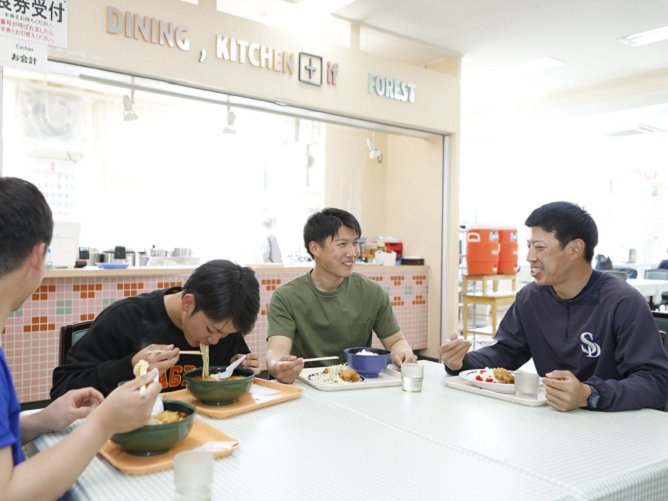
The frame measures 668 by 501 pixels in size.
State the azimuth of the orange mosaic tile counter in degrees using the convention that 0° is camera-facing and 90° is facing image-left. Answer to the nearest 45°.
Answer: approximately 0°

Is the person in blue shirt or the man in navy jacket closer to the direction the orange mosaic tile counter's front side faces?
the person in blue shirt

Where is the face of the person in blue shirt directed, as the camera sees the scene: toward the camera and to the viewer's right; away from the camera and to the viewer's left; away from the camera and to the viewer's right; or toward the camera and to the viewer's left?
away from the camera and to the viewer's right

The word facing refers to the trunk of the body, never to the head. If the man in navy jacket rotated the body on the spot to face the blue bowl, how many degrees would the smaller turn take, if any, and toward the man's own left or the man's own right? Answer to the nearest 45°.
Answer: approximately 45° to the man's own right

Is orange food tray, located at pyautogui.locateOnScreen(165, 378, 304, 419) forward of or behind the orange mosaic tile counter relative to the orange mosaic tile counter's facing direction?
forward

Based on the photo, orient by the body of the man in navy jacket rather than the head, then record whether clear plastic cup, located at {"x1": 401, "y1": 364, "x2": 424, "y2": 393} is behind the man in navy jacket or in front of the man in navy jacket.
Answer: in front

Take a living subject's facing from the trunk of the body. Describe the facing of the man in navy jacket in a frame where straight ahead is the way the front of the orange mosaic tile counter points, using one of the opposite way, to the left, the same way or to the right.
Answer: to the right

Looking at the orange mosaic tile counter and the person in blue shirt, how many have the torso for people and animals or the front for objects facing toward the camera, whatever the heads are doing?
1

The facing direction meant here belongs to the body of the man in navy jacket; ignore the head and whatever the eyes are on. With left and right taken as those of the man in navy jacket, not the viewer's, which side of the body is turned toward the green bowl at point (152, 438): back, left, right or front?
front

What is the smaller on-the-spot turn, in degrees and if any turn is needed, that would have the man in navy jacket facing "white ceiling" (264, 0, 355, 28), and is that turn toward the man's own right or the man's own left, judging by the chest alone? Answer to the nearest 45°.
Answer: approximately 90° to the man's own right

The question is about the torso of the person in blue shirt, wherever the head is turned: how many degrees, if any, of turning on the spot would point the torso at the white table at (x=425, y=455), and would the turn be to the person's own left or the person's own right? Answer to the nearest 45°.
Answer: approximately 45° to the person's own right

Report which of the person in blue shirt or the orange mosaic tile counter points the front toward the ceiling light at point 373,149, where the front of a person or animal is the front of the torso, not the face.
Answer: the person in blue shirt

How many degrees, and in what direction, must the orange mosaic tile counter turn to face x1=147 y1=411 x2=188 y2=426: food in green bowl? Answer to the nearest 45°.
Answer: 0° — it already faces it

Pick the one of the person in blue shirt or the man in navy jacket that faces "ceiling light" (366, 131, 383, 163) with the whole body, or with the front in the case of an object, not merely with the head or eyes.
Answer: the person in blue shirt
